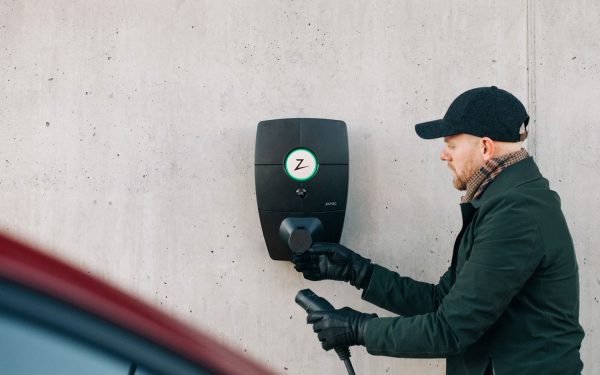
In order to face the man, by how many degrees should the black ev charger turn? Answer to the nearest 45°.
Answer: approximately 45° to its left

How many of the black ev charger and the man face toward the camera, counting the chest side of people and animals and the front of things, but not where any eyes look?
1

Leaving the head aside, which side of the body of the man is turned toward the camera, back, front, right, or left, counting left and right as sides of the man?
left

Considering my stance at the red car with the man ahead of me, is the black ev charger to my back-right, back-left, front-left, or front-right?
front-left

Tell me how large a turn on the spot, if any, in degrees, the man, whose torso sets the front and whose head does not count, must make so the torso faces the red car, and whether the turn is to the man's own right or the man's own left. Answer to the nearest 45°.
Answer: approximately 45° to the man's own left

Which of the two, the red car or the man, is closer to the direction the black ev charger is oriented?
the red car

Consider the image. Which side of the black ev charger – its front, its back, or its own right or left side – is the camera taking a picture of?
front

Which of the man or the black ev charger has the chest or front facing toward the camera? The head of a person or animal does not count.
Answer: the black ev charger

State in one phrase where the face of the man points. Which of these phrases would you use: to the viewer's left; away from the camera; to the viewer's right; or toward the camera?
to the viewer's left

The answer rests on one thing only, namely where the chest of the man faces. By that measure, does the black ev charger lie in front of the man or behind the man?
in front

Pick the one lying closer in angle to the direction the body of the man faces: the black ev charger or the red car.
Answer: the black ev charger

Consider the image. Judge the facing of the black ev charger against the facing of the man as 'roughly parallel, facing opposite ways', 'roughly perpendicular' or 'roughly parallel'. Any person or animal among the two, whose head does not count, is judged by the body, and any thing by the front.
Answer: roughly perpendicular

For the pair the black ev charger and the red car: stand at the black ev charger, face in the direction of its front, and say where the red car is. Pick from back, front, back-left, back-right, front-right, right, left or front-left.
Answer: front
